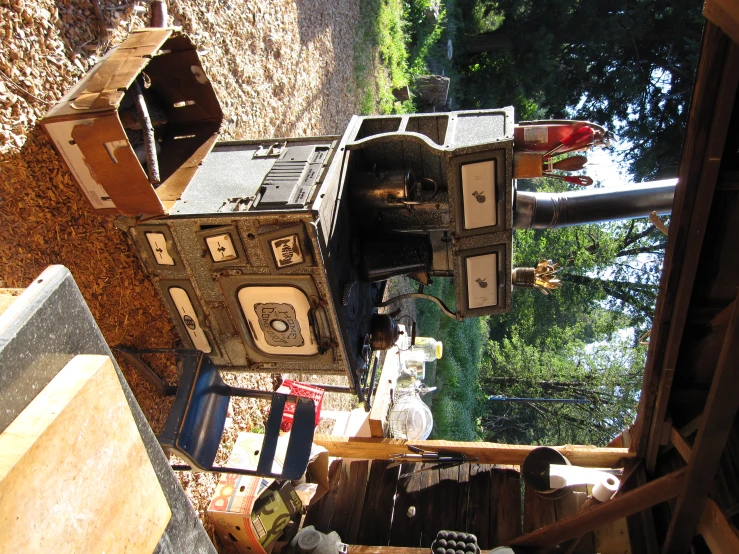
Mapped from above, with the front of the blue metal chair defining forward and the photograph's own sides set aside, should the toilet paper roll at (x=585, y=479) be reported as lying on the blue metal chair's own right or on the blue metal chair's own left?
on the blue metal chair's own left

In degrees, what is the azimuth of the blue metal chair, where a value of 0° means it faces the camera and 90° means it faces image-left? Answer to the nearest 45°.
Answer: approximately 0°

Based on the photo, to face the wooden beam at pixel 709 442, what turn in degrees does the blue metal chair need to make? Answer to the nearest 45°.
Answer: approximately 45° to its left

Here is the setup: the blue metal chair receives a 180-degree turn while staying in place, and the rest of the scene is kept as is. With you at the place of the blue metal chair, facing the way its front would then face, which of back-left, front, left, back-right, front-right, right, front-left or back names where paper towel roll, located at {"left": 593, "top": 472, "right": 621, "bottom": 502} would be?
front
